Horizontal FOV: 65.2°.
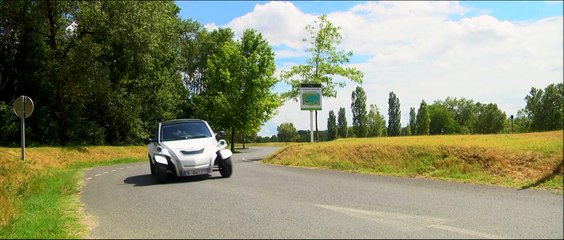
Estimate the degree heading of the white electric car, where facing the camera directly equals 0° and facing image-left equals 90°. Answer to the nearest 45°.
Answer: approximately 0°

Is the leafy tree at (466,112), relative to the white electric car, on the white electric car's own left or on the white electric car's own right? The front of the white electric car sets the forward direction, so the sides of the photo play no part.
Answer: on the white electric car's own left
